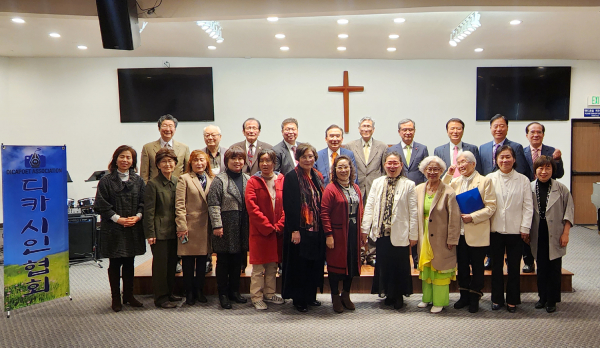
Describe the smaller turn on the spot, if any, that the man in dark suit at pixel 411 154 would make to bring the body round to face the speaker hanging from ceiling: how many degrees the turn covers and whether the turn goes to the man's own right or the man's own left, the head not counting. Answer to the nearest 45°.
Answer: approximately 90° to the man's own right

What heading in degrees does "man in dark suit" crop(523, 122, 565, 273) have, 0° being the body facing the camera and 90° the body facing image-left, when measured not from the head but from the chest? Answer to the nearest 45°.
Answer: approximately 0°

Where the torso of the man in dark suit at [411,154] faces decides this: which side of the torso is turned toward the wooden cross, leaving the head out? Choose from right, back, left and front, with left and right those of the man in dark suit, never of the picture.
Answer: back

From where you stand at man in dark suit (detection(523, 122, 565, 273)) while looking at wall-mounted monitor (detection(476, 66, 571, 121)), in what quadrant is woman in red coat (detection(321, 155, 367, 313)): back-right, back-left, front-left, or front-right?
back-left

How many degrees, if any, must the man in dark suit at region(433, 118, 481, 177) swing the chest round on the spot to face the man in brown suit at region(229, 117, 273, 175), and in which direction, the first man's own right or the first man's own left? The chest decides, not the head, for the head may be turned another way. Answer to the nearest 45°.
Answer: approximately 90° to the first man's own right

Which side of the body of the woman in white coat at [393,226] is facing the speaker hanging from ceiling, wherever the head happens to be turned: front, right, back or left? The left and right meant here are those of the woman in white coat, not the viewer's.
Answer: right

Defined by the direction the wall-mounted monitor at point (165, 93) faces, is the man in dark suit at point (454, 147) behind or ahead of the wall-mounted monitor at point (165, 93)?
ahead

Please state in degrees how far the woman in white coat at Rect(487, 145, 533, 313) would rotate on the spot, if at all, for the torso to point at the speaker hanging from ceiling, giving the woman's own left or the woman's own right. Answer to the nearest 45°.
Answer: approximately 90° to the woman's own right

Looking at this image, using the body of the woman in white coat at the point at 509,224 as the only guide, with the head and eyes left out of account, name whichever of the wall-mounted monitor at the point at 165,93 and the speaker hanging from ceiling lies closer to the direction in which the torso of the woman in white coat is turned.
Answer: the speaker hanging from ceiling

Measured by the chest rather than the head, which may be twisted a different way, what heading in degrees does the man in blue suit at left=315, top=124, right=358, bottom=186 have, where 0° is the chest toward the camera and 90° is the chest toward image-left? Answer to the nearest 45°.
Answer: approximately 0°

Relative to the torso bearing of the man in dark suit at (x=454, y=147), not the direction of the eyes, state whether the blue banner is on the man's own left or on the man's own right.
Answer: on the man's own right
